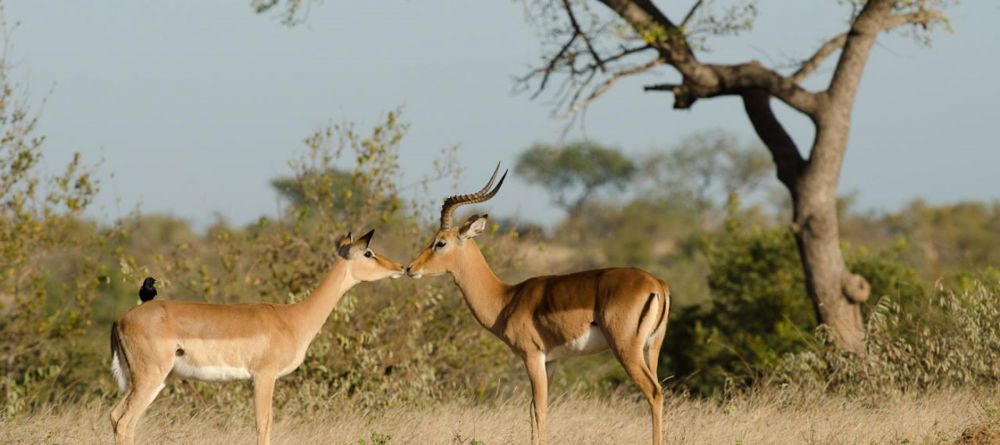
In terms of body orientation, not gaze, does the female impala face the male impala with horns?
yes

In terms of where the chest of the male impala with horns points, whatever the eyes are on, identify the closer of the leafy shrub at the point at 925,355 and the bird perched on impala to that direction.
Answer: the bird perched on impala

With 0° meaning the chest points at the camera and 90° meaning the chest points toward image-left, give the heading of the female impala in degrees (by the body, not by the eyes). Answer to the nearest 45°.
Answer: approximately 270°

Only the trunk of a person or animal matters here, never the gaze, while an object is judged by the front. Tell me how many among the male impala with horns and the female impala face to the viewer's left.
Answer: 1

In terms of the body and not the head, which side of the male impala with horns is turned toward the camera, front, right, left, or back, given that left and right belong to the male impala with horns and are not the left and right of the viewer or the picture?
left

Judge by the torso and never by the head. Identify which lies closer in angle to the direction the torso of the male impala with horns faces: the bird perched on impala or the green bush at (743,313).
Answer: the bird perched on impala

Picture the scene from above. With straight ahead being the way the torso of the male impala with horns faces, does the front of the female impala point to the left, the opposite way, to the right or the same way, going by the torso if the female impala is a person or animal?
the opposite way

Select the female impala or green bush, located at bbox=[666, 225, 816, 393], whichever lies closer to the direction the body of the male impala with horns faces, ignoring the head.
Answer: the female impala

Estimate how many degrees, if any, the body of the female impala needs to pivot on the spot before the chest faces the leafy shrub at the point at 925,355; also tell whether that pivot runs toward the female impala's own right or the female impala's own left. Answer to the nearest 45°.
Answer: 0° — it already faces it

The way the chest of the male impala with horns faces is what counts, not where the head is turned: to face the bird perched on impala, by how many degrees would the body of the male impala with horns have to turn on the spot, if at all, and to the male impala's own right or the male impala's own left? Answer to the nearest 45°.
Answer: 0° — it already faces it
